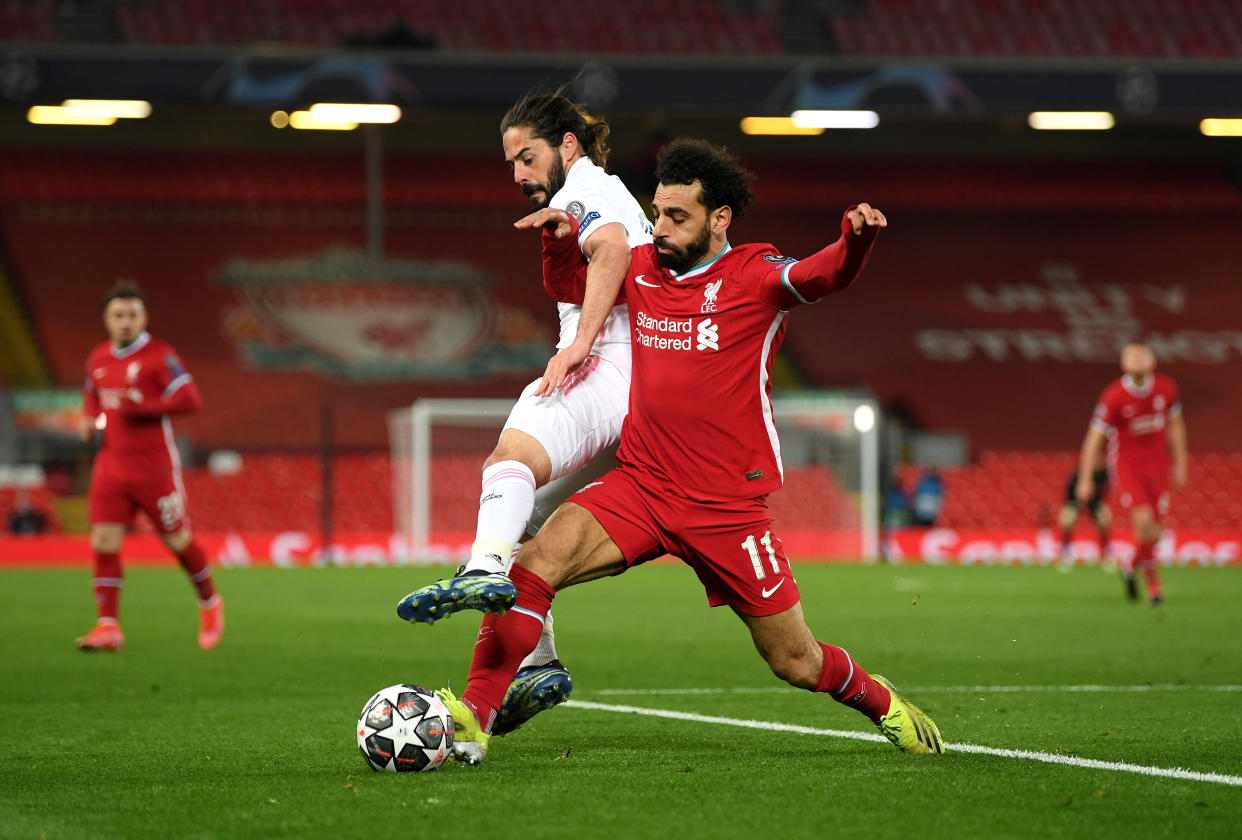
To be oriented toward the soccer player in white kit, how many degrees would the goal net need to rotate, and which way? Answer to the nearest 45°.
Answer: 0° — it already faces them

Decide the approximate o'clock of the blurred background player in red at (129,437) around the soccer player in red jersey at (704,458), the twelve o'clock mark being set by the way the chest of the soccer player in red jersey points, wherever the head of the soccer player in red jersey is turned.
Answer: The blurred background player in red is roughly at 3 o'clock from the soccer player in red jersey.

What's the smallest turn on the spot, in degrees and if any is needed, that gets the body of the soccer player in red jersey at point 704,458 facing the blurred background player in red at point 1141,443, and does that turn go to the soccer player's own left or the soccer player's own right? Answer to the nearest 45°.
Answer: approximately 180°

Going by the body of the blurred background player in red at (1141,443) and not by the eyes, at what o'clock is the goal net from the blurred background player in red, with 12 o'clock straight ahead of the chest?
The goal net is roughly at 5 o'clock from the blurred background player in red.

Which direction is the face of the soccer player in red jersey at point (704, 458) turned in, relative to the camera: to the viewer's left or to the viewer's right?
to the viewer's left

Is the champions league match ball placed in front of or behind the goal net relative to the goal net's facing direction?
in front

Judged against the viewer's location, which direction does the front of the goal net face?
facing the viewer

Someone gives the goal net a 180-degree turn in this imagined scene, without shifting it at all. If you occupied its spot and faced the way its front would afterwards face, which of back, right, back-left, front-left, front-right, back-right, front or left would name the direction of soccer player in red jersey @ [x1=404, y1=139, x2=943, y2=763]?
back

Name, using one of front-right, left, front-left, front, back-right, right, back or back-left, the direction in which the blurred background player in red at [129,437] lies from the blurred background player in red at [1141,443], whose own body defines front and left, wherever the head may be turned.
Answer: front-right

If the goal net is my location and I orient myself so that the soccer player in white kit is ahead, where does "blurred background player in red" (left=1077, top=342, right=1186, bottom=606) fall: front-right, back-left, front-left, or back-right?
front-left

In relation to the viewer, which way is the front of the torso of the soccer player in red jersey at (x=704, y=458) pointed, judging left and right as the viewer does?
facing the viewer and to the left of the viewer

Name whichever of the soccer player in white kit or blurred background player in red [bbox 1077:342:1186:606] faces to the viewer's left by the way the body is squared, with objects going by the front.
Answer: the soccer player in white kit

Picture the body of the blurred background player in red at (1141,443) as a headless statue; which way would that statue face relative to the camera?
toward the camera
